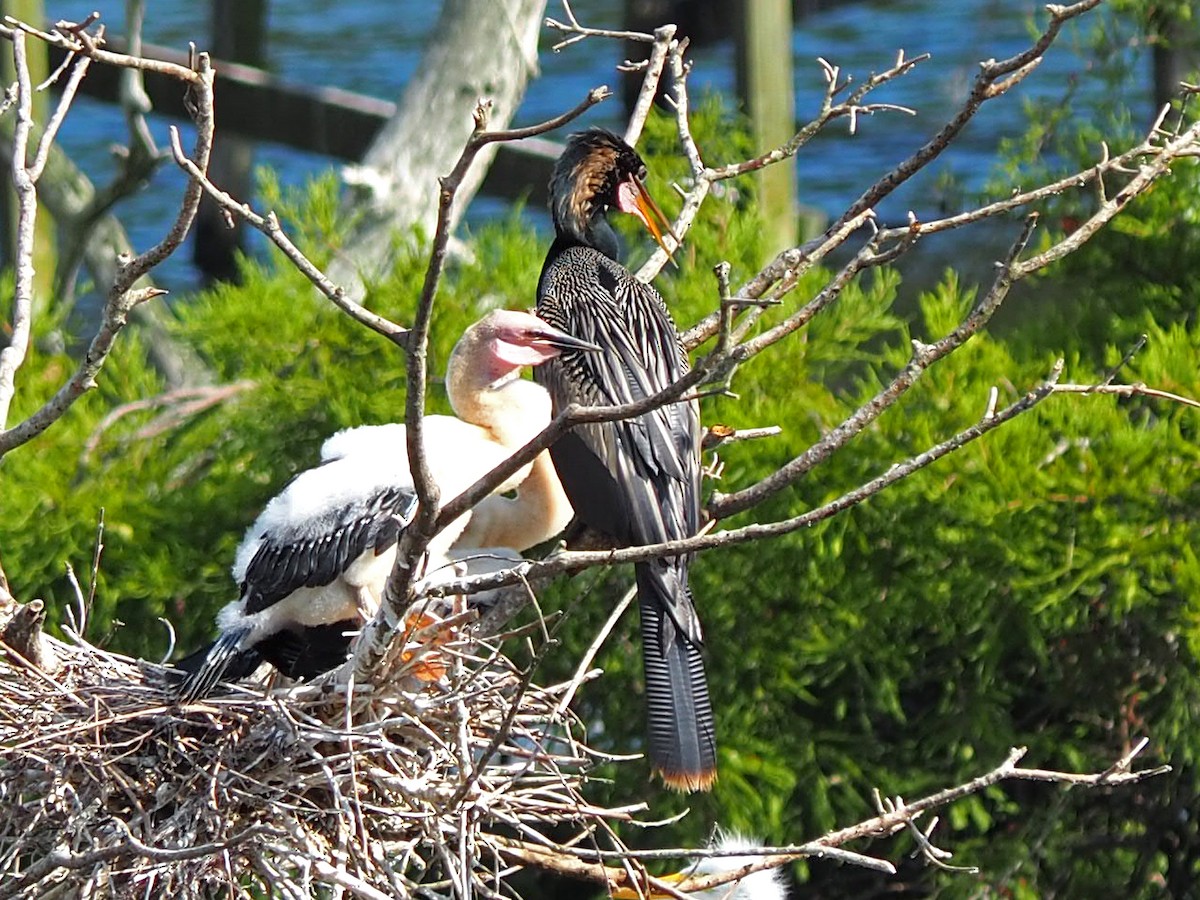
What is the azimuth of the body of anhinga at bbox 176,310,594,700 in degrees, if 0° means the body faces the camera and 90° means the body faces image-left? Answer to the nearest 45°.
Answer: approximately 270°

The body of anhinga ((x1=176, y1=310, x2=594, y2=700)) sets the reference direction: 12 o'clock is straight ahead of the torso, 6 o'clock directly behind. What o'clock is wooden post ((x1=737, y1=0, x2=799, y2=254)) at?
The wooden post is roughly at 10 o'clock from the anhinga.

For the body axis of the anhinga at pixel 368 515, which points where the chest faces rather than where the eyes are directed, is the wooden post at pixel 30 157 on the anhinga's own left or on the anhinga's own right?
on the anhinga's own left

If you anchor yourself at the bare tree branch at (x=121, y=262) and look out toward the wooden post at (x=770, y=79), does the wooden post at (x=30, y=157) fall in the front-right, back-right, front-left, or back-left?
front-left

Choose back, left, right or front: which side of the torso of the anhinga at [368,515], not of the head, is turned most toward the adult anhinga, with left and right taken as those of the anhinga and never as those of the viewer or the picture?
front

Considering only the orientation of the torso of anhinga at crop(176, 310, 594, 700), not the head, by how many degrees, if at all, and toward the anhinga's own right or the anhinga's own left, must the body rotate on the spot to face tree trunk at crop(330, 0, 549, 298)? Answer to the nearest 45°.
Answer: approximately 90° to the anhinga's own left

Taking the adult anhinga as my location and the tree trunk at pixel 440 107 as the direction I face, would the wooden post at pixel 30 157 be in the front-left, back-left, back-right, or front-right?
front-left

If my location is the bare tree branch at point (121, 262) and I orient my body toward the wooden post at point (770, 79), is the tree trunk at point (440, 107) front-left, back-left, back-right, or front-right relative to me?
front-left
